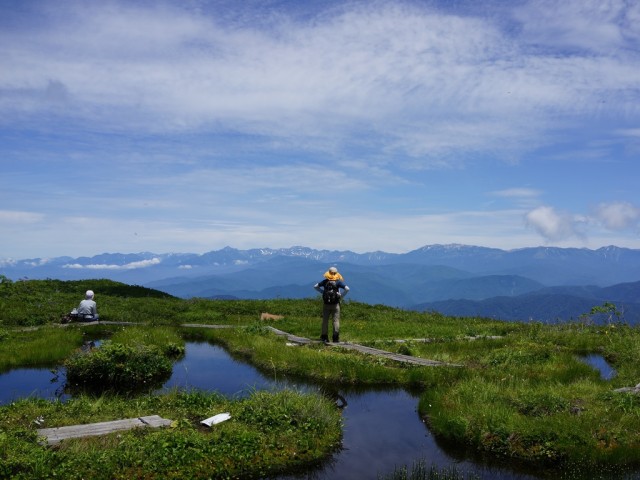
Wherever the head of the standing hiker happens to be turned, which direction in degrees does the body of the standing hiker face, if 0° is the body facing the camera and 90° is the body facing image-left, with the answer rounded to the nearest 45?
approximately 180°

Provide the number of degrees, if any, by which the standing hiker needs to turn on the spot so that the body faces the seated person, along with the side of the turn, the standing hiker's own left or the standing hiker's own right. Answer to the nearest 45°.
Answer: approximately 90° to the standing hiker's own left

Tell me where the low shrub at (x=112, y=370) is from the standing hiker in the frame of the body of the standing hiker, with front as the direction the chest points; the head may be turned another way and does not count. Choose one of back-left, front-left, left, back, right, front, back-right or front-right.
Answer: back-left

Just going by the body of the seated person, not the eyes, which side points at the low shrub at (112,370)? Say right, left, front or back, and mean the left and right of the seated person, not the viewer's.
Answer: back

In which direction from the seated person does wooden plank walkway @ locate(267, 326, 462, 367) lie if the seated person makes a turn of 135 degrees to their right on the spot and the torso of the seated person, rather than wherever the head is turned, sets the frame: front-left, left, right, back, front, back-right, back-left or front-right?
front

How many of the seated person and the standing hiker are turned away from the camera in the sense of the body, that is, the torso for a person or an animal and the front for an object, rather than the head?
2

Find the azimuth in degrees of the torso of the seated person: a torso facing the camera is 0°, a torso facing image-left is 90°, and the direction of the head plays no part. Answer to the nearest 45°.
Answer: approximately 180°

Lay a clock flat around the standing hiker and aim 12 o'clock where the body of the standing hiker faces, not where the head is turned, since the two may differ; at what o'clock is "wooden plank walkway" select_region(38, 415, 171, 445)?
The wooden plank walkway is roughly at 7 o'clock from the standing hiker.

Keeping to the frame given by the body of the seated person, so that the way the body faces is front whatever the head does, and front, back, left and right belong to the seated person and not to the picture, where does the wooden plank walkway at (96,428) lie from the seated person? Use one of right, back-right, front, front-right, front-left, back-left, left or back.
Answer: back
